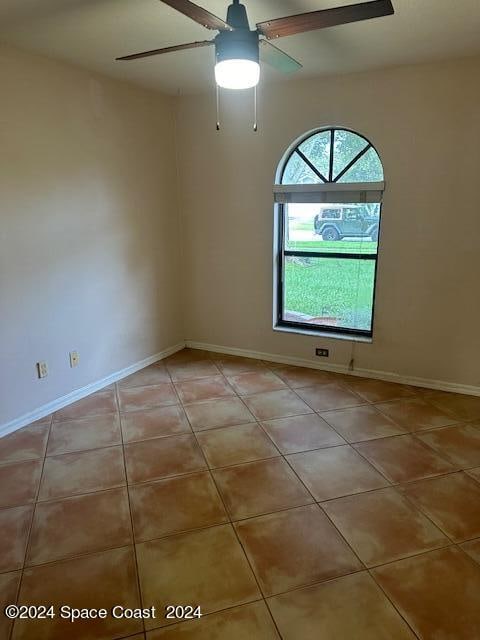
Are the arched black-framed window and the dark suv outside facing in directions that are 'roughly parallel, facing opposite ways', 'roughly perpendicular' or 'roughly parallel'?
roughly perpendicular

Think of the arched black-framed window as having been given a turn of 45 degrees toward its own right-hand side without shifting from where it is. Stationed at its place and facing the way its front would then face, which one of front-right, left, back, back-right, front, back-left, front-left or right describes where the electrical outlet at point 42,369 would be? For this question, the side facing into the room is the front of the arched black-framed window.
front

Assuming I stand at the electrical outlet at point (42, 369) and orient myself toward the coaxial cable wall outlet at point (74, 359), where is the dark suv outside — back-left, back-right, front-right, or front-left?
front-right

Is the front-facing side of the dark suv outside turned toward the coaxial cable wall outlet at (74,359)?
no

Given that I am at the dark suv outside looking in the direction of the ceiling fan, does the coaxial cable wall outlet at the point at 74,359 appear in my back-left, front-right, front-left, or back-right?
front-right

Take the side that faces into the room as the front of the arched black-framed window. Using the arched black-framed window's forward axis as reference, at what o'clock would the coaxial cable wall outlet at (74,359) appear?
The coaxial cable wall outlet is roughly at 2 o'clock from the arched black-framed window.

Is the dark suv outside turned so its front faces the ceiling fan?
no

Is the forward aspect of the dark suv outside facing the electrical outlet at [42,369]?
no

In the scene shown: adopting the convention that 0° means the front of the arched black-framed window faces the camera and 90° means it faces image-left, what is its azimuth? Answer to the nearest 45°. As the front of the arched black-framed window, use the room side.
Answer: approximately 0°
